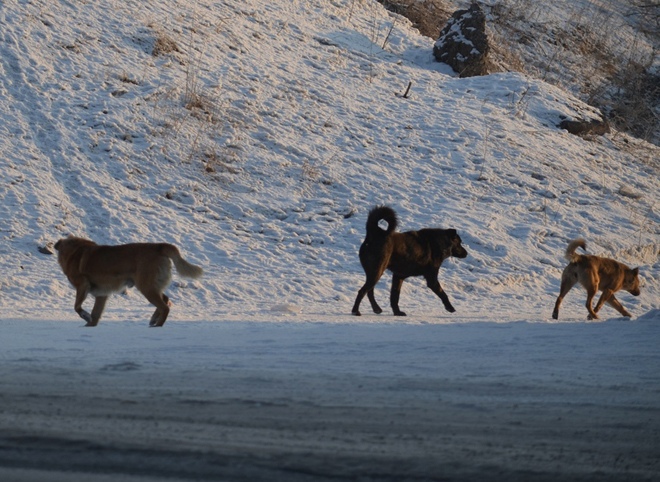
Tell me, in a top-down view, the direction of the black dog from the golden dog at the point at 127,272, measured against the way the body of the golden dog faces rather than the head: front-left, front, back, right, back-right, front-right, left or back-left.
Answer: back-right

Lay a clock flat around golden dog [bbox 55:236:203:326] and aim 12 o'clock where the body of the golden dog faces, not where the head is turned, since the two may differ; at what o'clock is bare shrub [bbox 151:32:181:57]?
The bare shrub is roughly at 3 o'clock from the golden dog.

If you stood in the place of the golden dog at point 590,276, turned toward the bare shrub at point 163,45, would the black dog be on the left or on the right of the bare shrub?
left

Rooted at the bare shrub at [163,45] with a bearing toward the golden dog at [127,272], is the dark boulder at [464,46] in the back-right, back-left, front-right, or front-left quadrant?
back-left

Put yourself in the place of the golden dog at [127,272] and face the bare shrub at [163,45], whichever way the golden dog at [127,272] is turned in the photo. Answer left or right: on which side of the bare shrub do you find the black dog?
right

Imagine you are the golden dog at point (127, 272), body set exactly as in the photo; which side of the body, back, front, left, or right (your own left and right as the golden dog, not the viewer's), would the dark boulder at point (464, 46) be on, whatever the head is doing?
right

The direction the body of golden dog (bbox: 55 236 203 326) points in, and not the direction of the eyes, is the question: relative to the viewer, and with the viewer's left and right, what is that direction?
facing to the left of the viewer

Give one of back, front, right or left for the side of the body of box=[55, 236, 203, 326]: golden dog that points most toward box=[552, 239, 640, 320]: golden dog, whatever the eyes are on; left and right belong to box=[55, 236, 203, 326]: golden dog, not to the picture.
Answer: back
